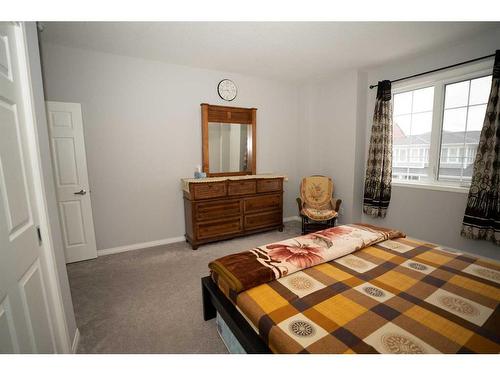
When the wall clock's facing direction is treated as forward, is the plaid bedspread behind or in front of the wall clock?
in front

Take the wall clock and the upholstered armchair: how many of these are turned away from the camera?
0

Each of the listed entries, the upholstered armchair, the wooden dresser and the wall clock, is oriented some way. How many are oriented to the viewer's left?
0

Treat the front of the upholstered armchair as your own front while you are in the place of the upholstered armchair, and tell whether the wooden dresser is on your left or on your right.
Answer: on your right

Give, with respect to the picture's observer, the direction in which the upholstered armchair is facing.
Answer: facing the viewer

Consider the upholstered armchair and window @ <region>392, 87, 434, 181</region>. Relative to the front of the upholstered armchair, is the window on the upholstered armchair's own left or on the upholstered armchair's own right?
on the upholstered armchair's own left

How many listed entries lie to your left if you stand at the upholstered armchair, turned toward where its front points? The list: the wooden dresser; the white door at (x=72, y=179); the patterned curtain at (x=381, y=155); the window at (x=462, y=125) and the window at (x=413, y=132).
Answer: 3

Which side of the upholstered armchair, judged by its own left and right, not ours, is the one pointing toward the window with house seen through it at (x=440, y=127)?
left

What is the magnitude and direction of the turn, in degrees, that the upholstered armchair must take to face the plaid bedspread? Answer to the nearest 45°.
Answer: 0° — it already faces it

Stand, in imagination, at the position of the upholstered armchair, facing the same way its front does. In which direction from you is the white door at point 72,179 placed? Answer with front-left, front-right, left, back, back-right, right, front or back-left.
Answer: front-right

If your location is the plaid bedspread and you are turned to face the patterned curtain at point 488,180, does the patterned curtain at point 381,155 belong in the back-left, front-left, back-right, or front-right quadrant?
front-left

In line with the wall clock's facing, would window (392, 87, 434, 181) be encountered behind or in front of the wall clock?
in front

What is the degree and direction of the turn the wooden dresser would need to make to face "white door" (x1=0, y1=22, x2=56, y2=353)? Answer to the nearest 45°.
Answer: approximately 90° to its right

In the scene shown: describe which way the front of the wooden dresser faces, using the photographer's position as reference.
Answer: facing the viewer and to the right of the viewer
